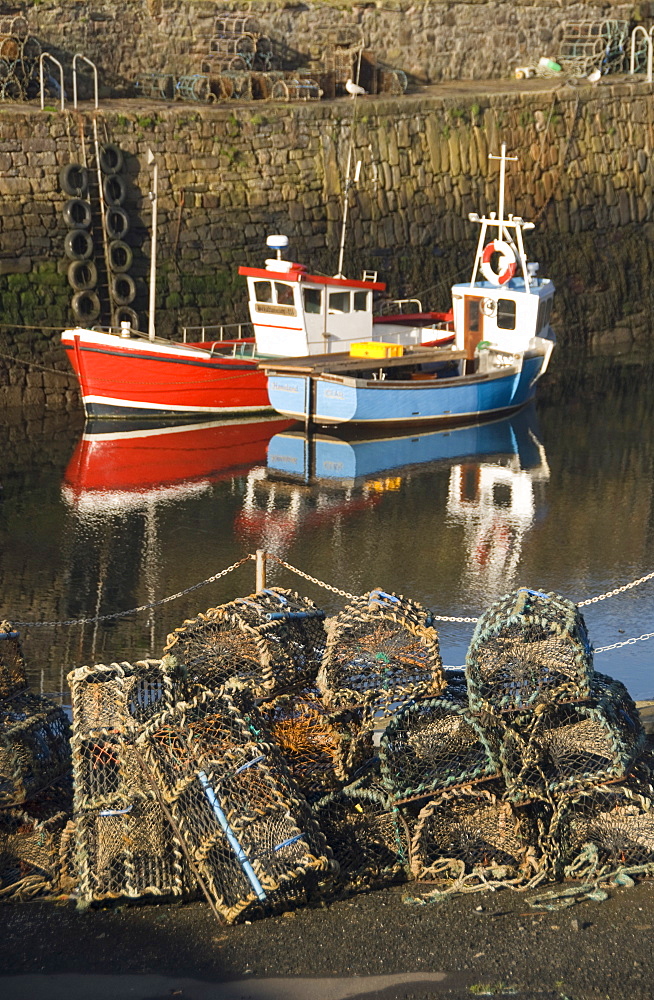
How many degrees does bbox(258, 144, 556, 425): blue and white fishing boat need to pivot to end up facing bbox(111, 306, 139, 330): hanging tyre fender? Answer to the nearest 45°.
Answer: approximately 135° to its left

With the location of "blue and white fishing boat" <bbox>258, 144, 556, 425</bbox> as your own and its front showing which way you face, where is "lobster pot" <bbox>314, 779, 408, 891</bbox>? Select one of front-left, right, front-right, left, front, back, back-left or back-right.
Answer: back-right

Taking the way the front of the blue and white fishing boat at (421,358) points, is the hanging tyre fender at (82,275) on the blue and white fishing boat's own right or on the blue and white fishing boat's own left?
on the blue and white fishing boat's own left

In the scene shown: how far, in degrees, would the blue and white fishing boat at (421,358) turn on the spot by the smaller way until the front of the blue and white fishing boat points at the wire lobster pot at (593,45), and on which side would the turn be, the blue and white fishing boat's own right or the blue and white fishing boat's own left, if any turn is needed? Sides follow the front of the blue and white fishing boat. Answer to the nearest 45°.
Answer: approximately 45° to the blue and white fishing boat's own left

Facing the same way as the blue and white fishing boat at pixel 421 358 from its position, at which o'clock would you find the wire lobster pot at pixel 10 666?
The wire lobster pot is roughly at 5 o'clock from the blue and white fishing boat.

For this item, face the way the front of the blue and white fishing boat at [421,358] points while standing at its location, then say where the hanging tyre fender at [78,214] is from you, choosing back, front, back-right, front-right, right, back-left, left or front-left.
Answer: back-left

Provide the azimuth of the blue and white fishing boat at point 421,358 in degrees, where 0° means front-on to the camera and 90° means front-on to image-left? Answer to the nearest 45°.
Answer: approximately 225°

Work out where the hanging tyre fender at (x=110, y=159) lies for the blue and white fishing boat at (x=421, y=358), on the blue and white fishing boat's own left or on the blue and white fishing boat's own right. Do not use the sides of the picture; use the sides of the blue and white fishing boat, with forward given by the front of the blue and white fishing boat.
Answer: on the blue and white fishing boat's own left

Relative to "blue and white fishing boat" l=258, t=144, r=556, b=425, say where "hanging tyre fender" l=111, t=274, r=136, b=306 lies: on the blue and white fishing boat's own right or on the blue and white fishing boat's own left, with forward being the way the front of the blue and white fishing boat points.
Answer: on the blue and white fishing boat's own left
